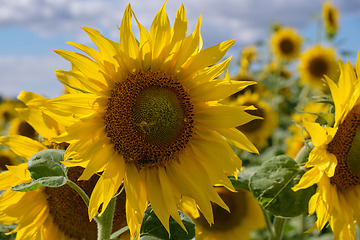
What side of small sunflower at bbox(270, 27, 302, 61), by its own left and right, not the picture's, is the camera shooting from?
front

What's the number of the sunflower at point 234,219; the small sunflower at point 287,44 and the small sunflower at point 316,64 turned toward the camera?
3

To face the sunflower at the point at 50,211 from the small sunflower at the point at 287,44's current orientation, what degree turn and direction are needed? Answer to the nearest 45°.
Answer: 0° — it already faces it

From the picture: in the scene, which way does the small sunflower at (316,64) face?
toward the camera

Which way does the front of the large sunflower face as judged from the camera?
facing the viewer
